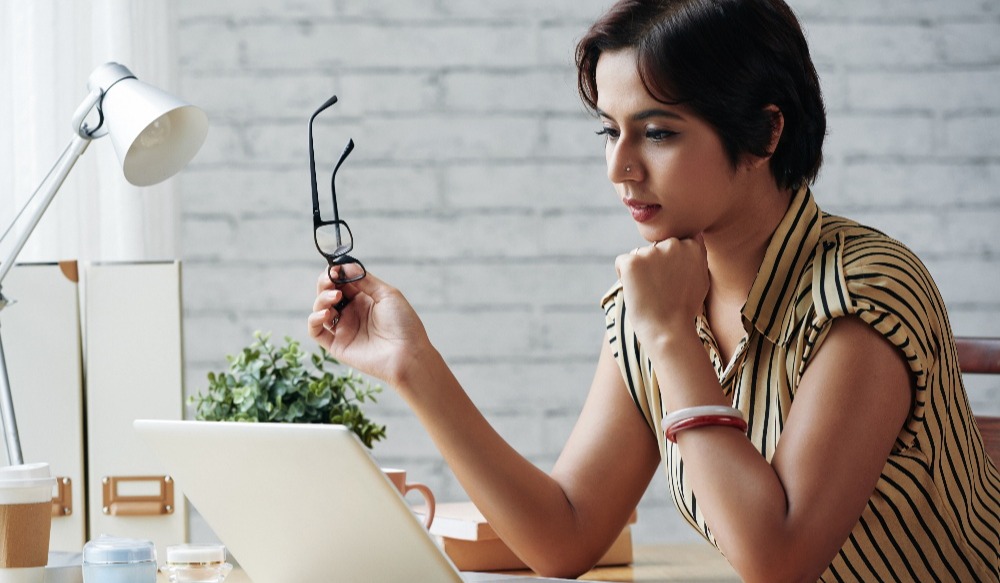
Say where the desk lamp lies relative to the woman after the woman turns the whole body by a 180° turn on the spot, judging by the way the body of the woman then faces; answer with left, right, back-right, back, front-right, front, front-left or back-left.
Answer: back-left

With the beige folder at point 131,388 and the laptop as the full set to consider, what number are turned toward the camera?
1

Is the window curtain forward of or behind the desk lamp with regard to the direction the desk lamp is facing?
behind

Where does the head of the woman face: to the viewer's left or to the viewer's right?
to the viewer's left

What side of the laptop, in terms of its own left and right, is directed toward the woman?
front

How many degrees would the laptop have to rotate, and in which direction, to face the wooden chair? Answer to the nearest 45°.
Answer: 0° — it already faces it

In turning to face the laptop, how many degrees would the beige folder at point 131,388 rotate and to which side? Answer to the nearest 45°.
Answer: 0° — it already faces it

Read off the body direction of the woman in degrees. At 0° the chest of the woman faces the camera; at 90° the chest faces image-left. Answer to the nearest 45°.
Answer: approximately 45°

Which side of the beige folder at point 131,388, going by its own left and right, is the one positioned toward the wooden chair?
left

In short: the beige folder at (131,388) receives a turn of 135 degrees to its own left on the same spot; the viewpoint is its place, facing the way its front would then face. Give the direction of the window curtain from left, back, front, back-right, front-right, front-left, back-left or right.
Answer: front-left
